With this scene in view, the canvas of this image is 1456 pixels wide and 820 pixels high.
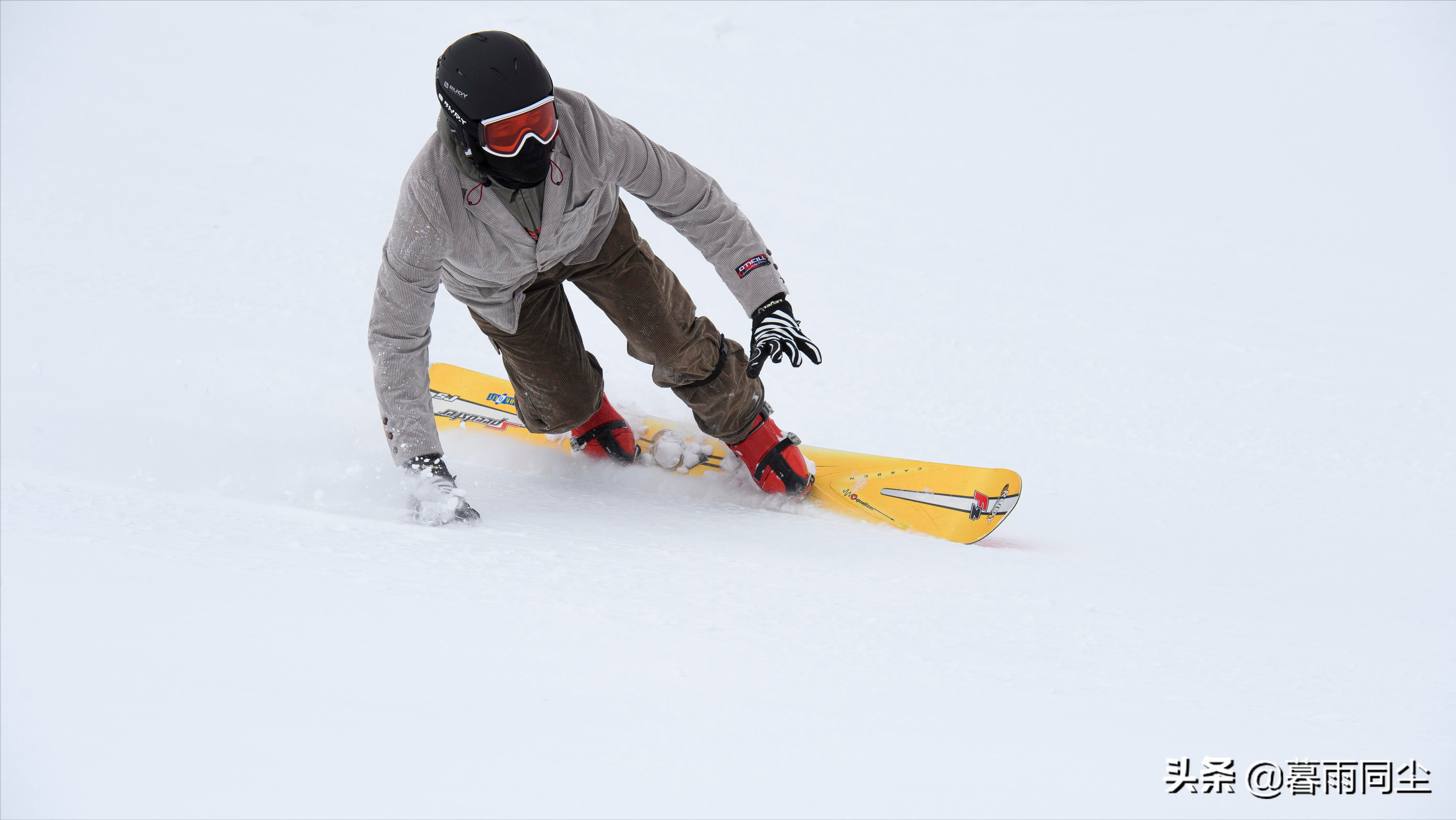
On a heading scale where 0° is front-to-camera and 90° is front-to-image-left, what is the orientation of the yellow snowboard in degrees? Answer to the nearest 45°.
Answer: approximately 270°
